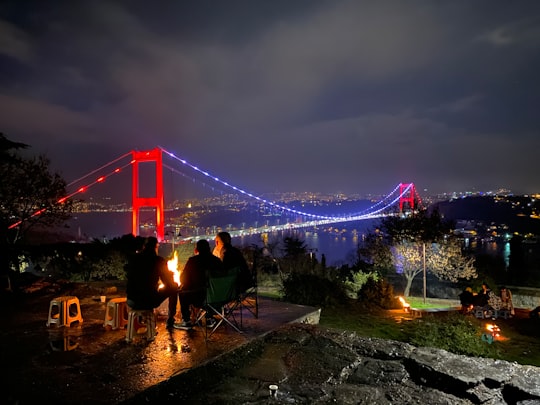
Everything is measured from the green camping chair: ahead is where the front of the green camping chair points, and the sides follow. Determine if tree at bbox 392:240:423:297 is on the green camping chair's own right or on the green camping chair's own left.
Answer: on the green camping chair's own right

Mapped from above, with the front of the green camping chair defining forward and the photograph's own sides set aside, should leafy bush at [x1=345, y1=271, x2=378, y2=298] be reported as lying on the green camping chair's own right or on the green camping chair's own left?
on the green camping chair's own right

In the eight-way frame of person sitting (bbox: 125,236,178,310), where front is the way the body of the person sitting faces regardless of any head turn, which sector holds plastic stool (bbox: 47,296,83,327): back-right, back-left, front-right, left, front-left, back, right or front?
left

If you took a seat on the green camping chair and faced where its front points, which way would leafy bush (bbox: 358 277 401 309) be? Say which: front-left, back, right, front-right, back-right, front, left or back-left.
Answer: right

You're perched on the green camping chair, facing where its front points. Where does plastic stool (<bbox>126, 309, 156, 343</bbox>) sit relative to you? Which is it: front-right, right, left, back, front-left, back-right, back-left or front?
front-left

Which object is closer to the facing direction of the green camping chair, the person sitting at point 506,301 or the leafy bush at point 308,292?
the leafy bush

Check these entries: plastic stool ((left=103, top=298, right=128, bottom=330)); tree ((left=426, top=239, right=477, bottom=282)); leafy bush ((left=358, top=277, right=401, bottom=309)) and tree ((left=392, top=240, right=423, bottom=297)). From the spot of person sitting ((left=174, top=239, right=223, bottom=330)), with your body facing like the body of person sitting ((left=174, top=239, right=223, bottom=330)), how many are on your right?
3

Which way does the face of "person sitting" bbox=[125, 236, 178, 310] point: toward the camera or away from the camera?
away from the camera

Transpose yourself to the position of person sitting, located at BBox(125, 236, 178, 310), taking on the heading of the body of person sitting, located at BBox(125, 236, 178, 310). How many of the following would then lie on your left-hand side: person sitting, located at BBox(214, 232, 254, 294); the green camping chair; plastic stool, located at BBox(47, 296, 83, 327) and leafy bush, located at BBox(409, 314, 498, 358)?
1

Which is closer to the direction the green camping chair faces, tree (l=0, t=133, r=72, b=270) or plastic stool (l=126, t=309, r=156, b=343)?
the tree

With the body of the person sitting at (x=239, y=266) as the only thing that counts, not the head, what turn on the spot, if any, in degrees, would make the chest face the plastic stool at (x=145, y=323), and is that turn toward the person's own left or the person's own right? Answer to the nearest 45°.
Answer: approximately 45° to the person's own left

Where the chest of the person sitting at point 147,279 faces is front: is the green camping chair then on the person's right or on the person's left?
on the person's right

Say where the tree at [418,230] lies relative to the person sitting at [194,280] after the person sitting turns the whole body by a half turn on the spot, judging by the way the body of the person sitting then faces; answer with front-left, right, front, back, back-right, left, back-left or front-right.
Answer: left

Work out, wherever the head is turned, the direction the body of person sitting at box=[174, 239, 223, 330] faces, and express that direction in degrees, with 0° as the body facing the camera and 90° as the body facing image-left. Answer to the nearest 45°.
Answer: approximately 135°
